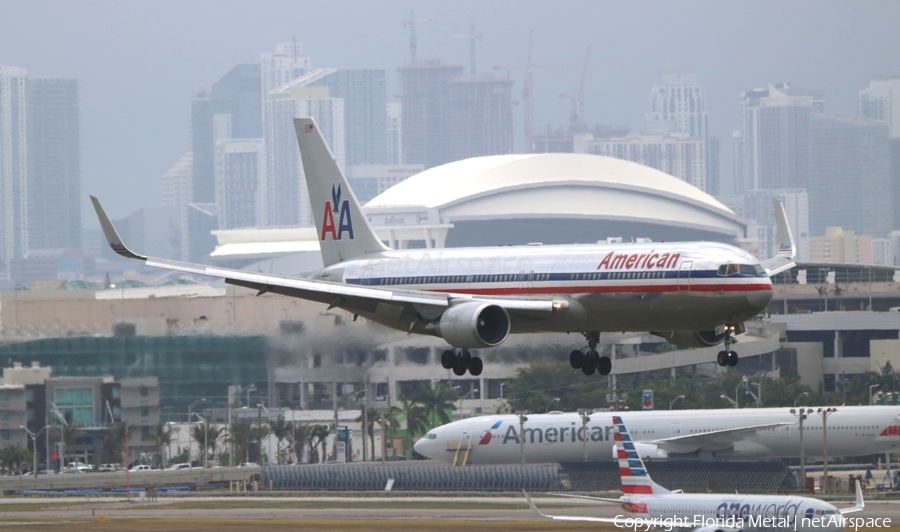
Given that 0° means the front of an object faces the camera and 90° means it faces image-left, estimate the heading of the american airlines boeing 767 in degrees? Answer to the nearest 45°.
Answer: approximately 315°
